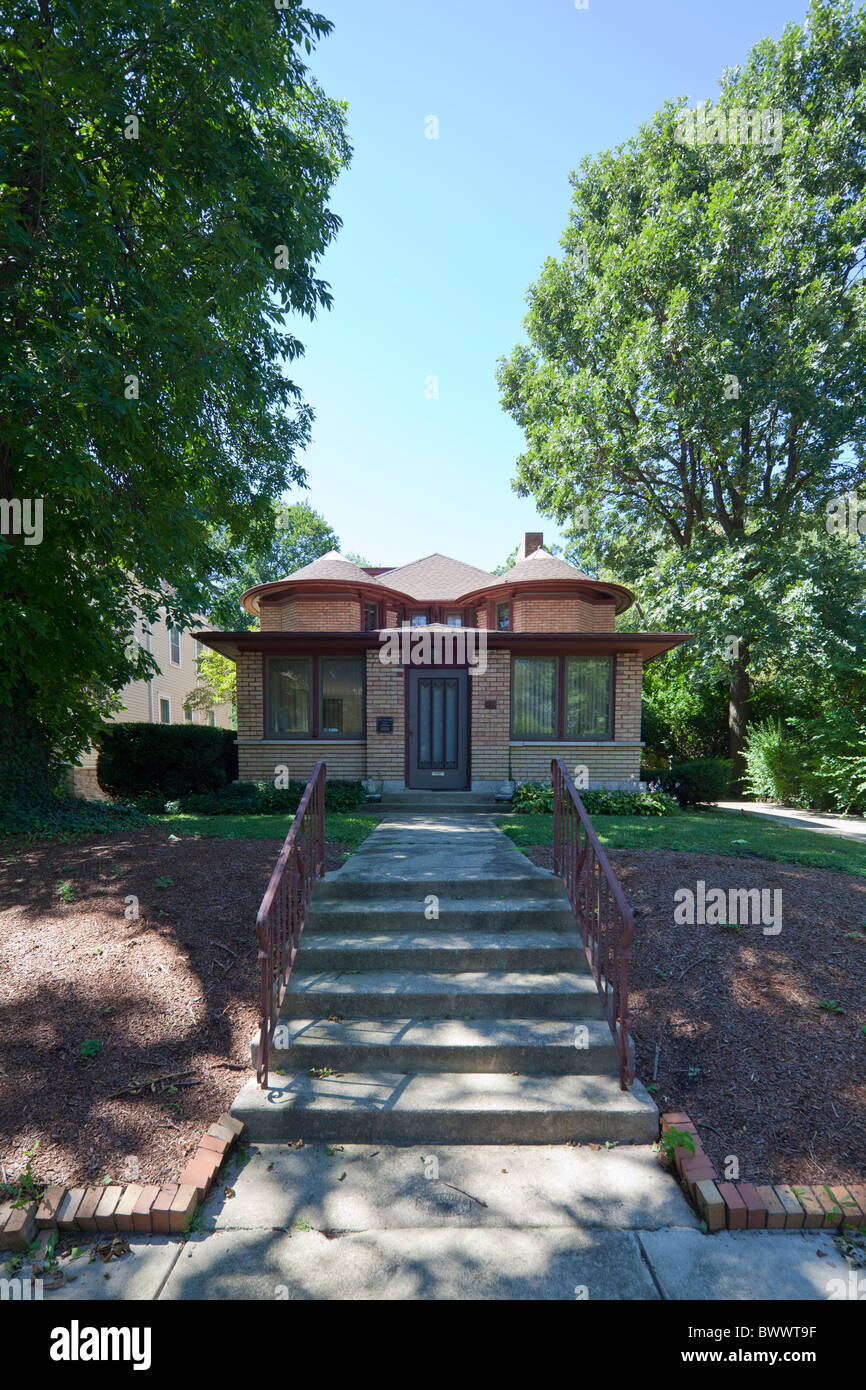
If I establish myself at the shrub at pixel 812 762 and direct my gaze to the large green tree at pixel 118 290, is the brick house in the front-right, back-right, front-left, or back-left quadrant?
front-right

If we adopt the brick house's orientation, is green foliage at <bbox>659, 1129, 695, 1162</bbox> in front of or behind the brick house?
in front

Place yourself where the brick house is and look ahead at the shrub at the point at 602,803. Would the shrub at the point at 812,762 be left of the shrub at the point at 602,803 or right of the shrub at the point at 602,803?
left

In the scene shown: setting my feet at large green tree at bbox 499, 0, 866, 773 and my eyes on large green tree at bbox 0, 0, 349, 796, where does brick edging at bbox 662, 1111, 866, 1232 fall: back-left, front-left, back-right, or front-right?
front-left

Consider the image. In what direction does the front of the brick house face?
toward the camera

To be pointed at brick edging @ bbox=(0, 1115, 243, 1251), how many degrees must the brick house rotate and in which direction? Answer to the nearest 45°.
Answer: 0° — it already faces it

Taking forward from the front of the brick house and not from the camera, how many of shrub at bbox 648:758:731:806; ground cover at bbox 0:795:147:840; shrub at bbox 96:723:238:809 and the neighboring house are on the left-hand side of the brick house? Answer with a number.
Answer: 1

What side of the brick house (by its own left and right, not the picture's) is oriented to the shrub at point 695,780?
left

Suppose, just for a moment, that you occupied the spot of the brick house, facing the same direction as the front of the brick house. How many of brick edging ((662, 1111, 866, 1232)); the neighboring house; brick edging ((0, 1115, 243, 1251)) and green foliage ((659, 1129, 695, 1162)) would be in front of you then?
3

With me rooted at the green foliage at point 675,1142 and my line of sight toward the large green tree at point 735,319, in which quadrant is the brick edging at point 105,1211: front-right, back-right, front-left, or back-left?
back-left

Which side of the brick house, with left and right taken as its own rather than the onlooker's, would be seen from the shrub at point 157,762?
right
